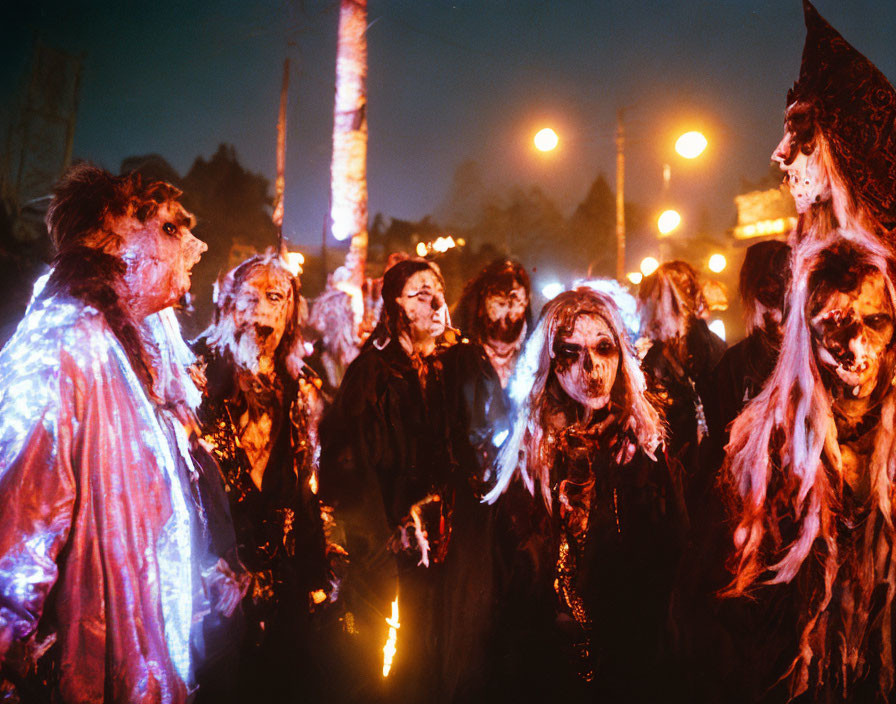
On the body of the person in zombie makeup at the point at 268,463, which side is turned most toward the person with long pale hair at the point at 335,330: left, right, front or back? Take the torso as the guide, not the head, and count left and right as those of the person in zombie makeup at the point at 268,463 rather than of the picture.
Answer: back

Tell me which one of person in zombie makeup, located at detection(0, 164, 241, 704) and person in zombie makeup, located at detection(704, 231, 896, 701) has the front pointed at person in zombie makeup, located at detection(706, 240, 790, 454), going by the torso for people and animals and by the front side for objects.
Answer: person in zombie makeup, located at detection(0, 164, 241, 704)

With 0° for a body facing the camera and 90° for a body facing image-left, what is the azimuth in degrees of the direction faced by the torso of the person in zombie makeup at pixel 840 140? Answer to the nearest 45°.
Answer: approximately 90°

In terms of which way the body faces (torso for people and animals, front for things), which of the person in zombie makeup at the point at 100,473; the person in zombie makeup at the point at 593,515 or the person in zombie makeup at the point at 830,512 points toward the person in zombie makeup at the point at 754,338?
the person in zombie makeup at the point at 100,473

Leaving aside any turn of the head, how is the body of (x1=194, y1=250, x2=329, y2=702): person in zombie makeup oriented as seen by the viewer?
toward the camera

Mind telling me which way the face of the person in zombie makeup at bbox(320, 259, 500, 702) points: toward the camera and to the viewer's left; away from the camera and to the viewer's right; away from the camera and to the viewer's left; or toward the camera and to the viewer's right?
toward the camera and to the viewer's right

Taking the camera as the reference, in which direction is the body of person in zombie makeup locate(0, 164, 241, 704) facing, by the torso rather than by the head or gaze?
to the viewer's right
